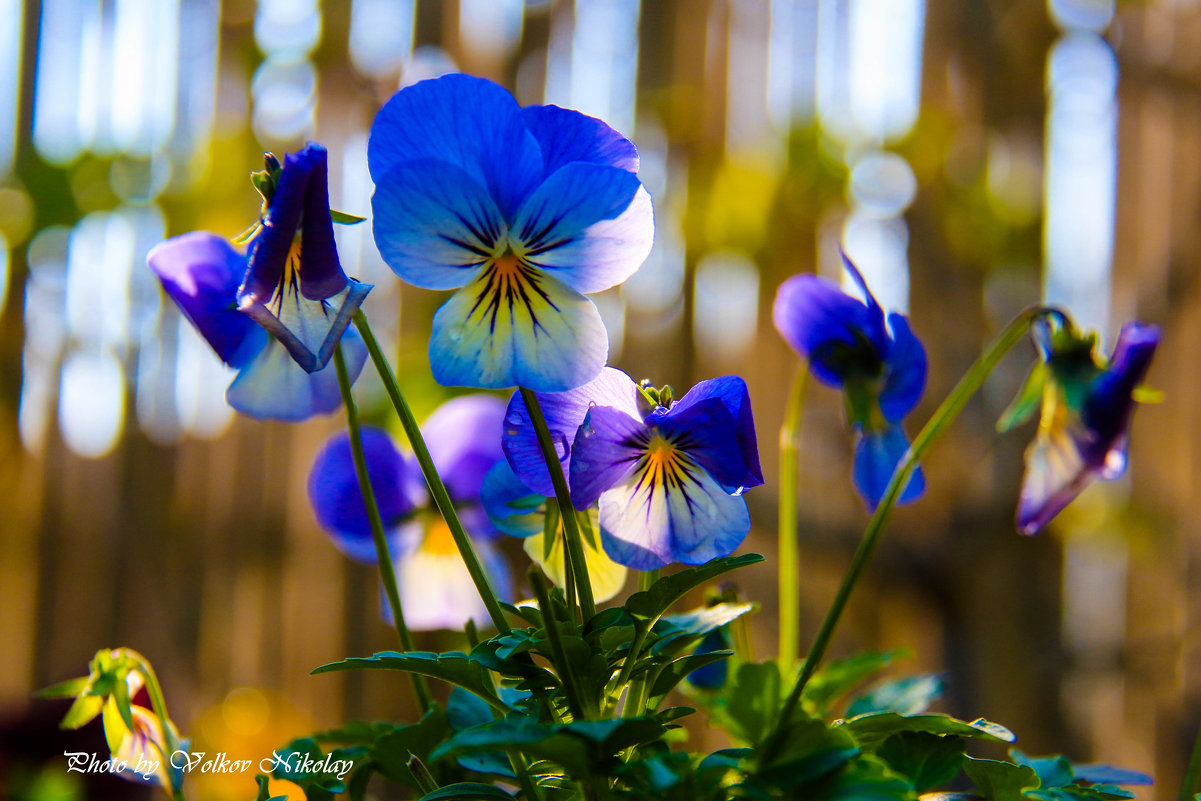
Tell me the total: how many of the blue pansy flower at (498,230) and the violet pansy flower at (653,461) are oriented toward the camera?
2

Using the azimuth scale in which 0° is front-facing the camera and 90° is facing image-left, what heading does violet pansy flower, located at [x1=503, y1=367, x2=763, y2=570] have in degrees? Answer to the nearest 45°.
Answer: approximately 0°

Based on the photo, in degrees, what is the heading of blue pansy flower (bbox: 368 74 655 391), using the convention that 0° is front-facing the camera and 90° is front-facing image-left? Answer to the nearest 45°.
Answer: approximately 0°
